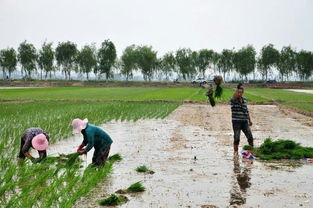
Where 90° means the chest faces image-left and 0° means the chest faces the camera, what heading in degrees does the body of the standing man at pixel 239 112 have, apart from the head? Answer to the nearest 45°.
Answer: approximately 0°

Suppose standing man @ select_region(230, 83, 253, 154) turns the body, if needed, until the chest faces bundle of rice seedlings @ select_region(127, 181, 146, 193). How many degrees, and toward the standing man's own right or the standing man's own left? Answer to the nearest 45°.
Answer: approximately 45° to the standing man's own right

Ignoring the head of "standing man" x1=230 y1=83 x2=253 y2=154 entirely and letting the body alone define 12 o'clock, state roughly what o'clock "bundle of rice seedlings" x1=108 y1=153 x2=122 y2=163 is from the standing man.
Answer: The bundle of rice seedlings is roughly at 2 o'clock from the standing man.

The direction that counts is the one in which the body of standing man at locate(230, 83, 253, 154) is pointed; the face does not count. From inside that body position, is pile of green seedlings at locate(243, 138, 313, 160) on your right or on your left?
on your left

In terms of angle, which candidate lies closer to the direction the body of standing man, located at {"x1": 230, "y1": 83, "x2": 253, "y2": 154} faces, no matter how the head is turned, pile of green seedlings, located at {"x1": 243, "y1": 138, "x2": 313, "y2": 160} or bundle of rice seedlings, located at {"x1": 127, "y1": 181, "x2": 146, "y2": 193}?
the bundle of rice seedlings
